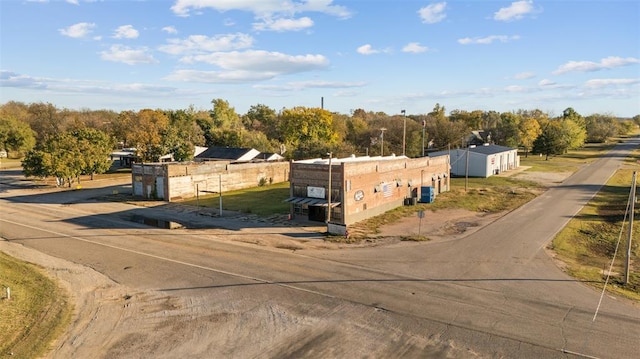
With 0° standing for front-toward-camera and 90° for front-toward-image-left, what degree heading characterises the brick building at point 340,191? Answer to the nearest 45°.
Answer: approximately 45°
